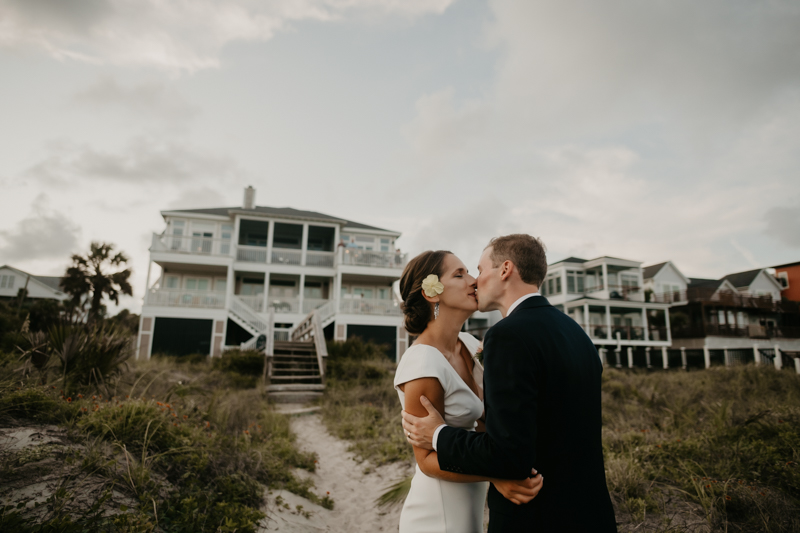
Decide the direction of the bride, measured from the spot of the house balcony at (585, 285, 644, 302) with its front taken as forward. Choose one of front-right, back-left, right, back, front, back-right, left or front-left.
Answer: front-left

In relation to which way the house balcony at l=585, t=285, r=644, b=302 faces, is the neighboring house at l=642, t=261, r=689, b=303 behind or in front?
behind

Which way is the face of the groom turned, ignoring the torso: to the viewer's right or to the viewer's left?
to the viewer's left

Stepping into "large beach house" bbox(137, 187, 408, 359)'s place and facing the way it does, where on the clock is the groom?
The groom is roughly at 12 o'clock from the large beach house.

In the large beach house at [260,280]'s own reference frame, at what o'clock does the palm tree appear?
The palm tree is roughly at 3 o'clock from the large beach house.

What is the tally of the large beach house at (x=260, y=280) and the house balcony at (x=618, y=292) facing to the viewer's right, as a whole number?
0

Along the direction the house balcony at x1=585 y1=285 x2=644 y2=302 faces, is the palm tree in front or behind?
in front

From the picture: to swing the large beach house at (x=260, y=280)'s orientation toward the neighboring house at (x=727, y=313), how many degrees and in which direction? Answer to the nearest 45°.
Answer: approximately 90° to its left

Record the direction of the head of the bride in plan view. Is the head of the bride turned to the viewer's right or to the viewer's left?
to the viewer's right

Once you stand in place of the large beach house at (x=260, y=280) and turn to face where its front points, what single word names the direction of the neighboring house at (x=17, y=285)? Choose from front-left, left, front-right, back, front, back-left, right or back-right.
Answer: back-right

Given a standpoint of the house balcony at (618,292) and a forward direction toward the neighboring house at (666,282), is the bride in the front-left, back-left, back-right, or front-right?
back-right
